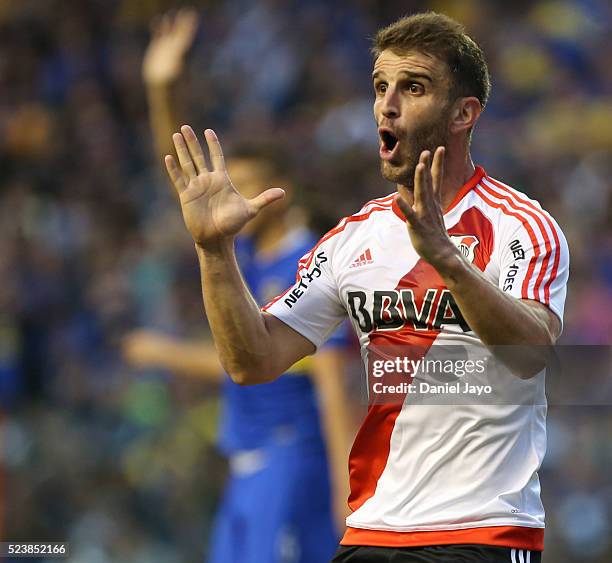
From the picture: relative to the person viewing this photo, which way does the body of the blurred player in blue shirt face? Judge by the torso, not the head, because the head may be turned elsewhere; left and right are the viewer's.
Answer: facing the viewer and to the left of the viewer

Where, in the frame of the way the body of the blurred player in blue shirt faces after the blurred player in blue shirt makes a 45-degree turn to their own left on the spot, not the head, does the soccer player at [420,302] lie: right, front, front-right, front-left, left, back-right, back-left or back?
front

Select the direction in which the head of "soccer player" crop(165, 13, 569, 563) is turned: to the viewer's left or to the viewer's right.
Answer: to the viewer's left
